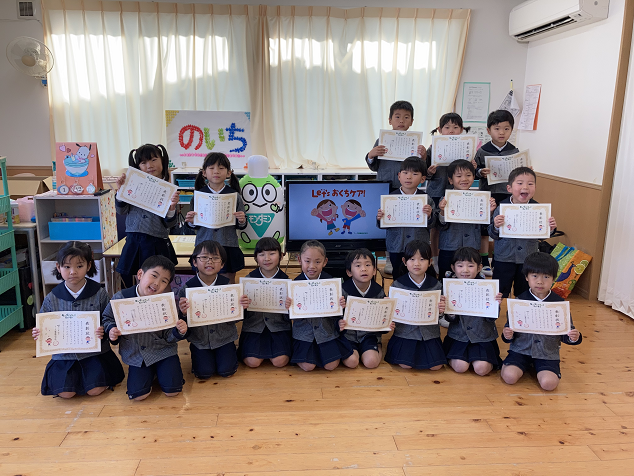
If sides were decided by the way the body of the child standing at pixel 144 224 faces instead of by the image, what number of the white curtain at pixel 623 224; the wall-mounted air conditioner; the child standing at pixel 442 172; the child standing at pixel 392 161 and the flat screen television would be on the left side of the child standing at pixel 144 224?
5

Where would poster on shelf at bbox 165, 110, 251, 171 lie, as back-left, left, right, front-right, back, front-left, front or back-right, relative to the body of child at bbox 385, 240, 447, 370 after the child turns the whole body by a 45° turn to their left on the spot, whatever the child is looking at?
back

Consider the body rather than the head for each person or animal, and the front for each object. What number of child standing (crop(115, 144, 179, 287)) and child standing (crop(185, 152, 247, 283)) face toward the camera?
2

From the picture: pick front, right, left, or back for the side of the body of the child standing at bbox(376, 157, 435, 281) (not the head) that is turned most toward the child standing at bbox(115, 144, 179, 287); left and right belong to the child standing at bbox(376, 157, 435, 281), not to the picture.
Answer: right

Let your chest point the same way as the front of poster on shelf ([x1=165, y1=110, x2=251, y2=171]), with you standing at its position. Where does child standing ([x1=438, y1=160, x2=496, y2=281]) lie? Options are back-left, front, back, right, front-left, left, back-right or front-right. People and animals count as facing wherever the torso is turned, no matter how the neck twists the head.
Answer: front-left

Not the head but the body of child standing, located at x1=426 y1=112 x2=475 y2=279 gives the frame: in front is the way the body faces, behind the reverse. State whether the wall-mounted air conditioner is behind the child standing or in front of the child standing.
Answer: behind

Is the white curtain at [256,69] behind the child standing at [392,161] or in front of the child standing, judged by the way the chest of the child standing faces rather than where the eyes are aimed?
behind

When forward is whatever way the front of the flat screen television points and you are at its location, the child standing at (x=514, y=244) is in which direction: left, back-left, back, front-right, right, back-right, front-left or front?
left

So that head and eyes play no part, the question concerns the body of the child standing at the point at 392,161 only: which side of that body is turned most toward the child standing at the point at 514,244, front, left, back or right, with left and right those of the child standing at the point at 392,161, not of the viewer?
left

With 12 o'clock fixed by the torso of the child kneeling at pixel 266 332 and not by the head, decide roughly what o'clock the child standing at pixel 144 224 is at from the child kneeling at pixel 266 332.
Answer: the child standing at pixel 144 224 is roughly at 4 o'clock from the child kneeling at pixel 266 332.
